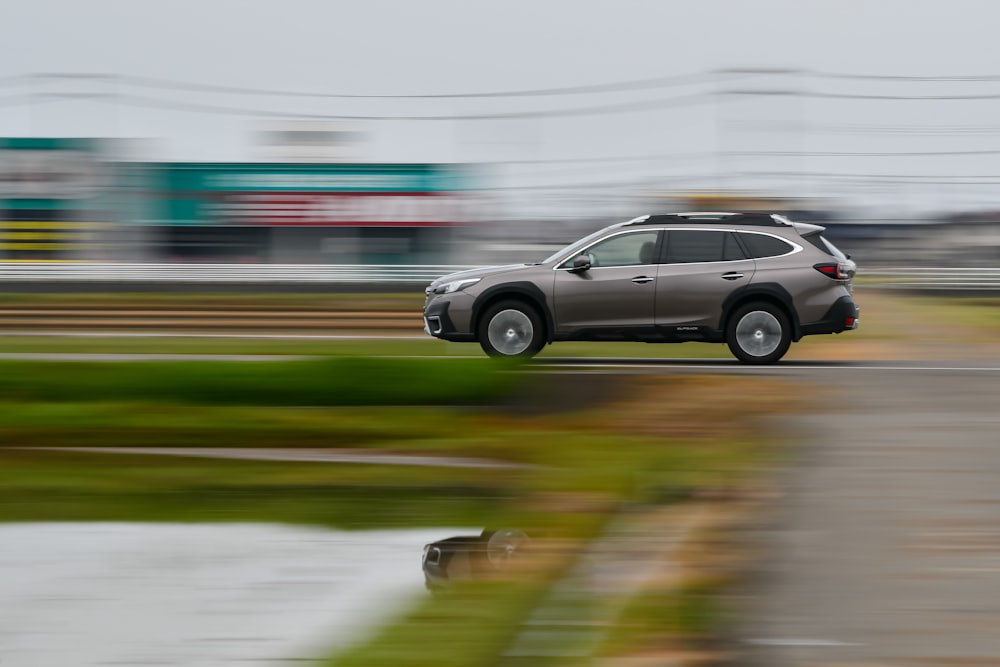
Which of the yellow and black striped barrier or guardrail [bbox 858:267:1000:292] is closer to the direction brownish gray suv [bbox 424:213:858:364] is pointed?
the yellow and black striped barrier

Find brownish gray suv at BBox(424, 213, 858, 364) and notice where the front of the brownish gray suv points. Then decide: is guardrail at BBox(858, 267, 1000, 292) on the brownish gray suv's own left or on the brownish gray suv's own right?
on the brownish gray suv's own right

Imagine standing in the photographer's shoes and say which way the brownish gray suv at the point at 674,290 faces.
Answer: facing to the left of the viewer

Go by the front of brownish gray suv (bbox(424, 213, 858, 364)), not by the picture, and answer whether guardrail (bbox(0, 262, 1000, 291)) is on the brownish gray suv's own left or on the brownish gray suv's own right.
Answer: on the brownish gray suv's own right

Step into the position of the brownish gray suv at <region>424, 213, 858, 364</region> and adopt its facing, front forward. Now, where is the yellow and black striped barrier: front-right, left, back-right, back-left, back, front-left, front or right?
front-right

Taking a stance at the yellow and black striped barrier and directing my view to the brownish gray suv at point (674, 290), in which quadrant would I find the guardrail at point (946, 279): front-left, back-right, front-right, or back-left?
front-left
